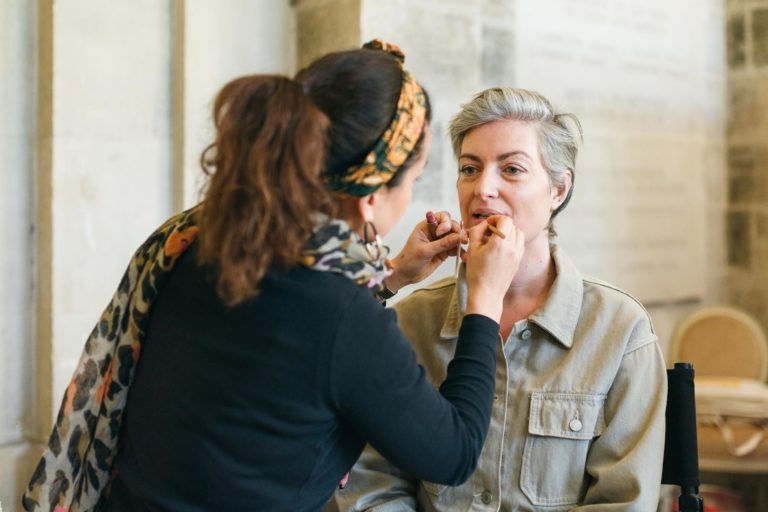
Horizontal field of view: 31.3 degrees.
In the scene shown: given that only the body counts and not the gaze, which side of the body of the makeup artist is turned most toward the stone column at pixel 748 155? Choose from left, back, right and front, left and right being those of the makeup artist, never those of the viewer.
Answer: front

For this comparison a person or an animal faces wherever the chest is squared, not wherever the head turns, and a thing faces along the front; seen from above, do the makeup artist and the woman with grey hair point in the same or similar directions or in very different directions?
very different directions

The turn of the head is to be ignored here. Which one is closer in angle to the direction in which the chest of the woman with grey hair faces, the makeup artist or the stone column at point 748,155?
the makeup artist

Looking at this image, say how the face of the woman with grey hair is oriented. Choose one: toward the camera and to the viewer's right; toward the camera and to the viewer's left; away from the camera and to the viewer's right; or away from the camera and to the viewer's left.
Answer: toward the camera and to the viewer's left

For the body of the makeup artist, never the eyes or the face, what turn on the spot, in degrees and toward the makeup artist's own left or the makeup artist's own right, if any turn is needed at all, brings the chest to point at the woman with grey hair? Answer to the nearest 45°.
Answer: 0° — they already face them

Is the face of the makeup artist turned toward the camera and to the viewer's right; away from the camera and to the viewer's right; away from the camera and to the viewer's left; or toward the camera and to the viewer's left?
away from the camera and to the viewer's right

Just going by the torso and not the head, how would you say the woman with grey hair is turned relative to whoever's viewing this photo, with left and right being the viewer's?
facing the viewer and to the left of the viewer

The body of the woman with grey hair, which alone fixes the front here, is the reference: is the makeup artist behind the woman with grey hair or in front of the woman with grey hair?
in front

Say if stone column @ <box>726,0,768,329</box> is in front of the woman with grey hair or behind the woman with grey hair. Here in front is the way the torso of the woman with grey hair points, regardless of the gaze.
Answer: behind
